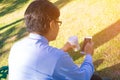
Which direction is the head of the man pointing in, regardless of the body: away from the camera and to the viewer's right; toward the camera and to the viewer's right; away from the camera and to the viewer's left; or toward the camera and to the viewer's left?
away from the camera and to the viewer's right

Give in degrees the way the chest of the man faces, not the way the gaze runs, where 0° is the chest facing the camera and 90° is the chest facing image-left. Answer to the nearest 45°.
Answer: approximately 225°
